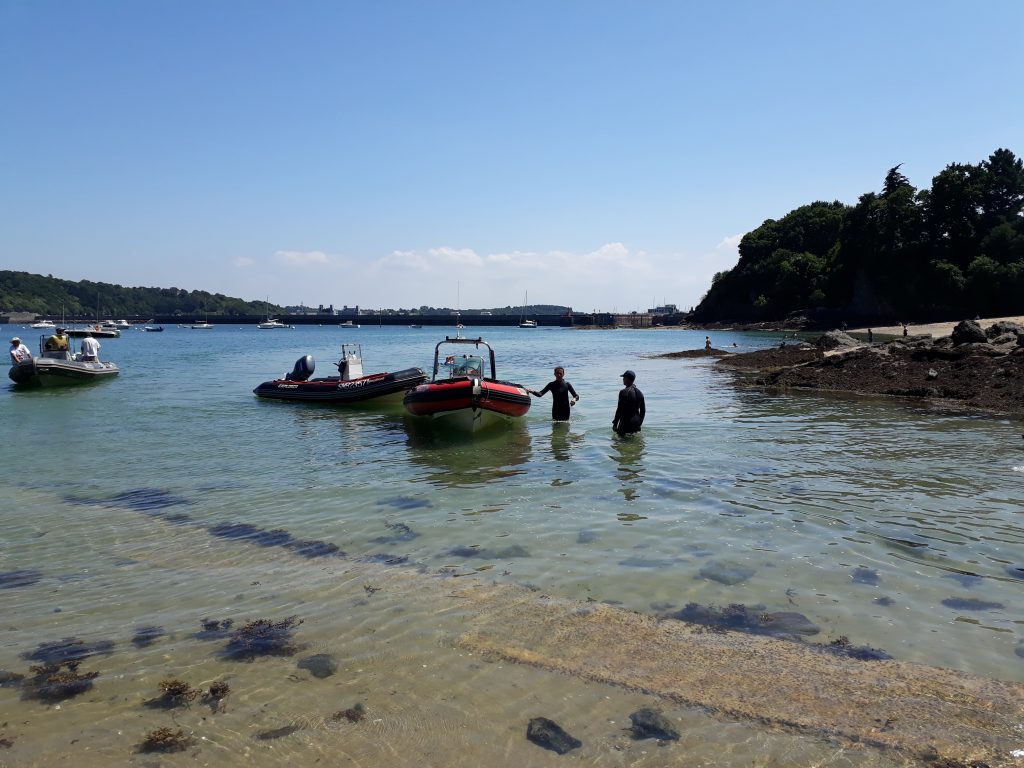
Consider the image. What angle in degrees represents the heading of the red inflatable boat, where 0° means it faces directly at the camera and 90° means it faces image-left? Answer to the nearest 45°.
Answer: approximately 0°

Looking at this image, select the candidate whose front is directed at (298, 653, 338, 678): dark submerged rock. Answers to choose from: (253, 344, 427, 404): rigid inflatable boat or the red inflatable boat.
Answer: the red inflatable boat

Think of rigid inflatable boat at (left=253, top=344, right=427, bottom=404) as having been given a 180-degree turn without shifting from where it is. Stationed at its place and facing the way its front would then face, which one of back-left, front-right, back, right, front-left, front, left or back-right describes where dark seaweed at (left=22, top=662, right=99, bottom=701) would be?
left

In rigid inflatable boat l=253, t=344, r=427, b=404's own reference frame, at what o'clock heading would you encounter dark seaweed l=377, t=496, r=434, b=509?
The dark seaweed is roughly at 3 o'clock from the rigid inflatable boat.

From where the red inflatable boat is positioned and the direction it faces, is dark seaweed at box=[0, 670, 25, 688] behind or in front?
in front

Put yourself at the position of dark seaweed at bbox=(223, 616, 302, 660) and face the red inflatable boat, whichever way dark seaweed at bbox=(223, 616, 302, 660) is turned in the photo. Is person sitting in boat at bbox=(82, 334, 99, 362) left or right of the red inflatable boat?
left

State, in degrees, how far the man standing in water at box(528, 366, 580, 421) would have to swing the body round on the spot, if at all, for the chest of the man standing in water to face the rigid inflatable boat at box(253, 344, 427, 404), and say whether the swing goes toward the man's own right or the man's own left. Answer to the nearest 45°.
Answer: approximately 135° to the man's own right

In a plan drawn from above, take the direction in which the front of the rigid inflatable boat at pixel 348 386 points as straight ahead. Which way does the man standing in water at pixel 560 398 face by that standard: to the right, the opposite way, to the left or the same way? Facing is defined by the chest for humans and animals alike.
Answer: to the right

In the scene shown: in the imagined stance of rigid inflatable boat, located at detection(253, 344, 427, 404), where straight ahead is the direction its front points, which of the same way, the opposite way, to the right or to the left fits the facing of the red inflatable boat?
to the right

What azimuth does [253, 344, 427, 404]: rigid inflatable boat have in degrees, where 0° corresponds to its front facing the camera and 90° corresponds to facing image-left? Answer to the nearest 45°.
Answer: approximately 270°

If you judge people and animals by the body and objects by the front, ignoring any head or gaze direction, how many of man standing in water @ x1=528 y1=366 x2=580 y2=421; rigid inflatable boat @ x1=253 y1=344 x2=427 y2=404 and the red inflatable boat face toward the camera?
2

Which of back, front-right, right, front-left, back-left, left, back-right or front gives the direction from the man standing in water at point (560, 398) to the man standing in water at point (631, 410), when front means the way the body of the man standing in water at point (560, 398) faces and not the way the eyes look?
front-left

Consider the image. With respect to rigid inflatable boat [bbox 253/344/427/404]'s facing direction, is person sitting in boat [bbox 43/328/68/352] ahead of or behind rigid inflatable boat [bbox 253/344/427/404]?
behind
